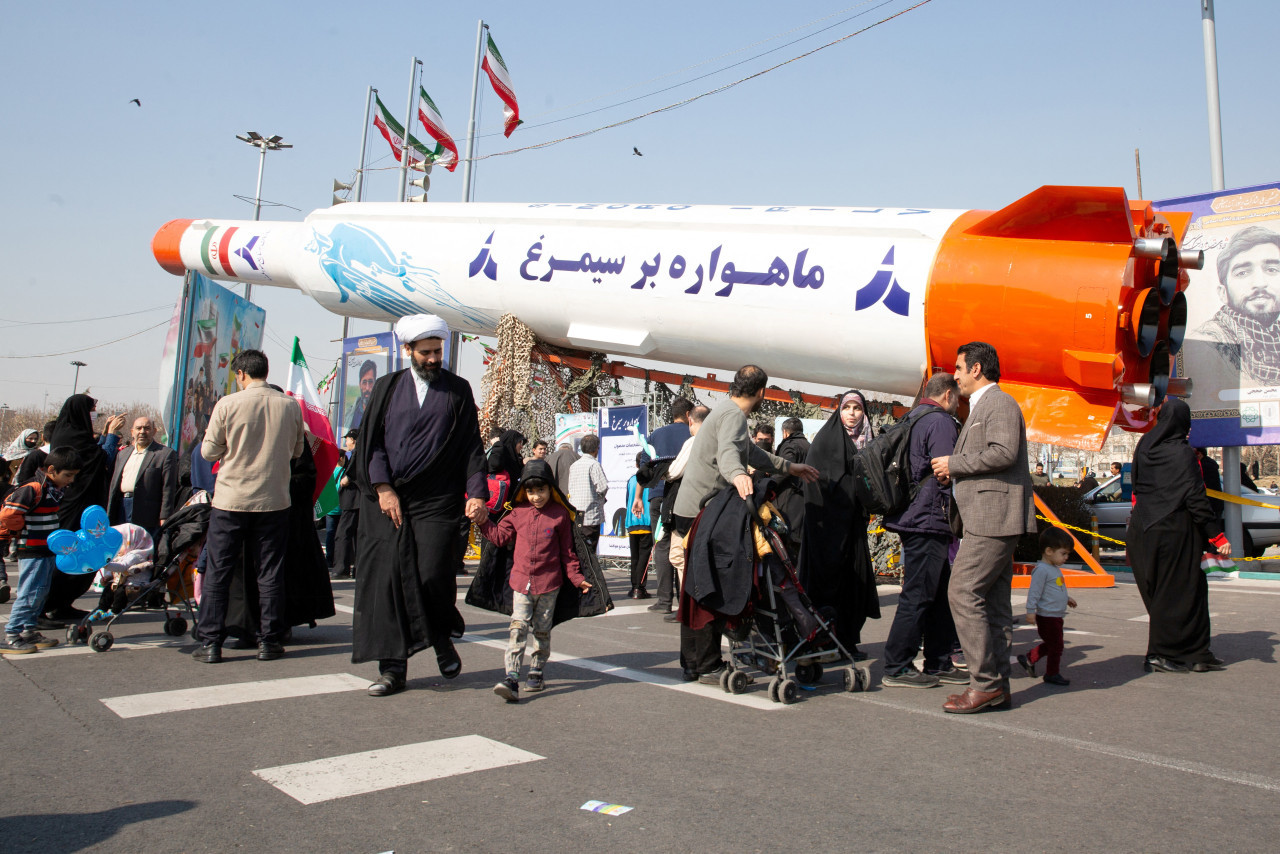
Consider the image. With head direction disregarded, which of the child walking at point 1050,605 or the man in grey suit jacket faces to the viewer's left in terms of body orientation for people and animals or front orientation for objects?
the man in grey suit jacket

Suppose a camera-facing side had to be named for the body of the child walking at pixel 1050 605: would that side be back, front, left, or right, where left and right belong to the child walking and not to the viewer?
right

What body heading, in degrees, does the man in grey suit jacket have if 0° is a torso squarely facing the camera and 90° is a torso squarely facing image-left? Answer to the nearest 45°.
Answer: approximately 90°

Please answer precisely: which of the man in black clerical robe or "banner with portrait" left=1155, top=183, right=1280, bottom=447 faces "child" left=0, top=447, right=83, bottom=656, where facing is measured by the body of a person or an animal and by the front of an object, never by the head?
the banner with portrait

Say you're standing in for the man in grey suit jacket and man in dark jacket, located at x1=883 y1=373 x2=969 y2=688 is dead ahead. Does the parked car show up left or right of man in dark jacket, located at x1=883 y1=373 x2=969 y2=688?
right
